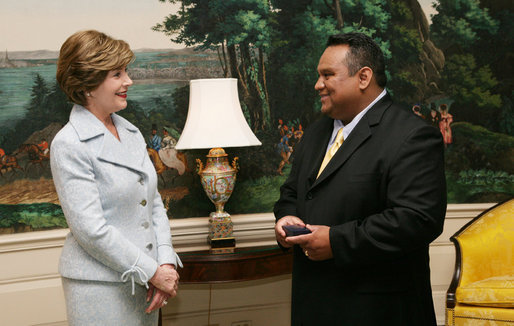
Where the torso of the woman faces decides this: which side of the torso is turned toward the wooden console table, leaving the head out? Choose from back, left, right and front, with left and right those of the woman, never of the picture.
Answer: left

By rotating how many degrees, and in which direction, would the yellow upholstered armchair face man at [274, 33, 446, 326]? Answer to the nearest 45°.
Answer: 0° — it already faces them

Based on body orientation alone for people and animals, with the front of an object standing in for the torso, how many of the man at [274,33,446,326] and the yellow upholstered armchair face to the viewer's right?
0

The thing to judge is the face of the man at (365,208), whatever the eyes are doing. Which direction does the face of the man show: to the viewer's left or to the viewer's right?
to the viewer's left

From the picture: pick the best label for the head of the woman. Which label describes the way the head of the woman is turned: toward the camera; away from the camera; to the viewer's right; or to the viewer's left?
to the viewer's right

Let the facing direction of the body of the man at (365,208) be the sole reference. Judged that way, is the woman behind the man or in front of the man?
in front

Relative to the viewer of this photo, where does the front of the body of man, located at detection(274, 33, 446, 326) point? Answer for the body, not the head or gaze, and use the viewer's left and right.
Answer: facing the viewer and to the left of the viewer

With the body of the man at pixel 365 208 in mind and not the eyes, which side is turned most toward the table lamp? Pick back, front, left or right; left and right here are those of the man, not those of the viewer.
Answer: right

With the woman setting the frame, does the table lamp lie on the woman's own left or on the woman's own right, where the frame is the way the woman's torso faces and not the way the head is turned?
on the woman's own left

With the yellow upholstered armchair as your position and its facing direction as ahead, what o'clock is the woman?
The woman is roughly at 1 o'clock from the yellow upholstered armchair.

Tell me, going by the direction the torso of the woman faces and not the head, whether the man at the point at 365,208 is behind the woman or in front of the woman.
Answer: in front

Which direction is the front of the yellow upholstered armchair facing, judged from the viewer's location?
facing the viewer

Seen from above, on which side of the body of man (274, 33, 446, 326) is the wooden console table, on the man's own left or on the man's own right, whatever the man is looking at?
on the man's own right
